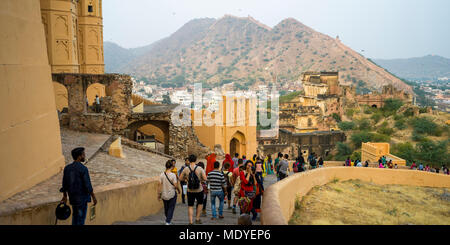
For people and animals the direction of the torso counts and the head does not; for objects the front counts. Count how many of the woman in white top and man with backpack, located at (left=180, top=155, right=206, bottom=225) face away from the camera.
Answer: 2

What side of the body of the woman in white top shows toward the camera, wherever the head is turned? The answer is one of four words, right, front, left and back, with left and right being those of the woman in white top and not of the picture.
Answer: back

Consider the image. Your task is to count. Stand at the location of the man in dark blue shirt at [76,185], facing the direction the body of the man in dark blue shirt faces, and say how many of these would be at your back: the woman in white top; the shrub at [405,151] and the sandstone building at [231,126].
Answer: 0

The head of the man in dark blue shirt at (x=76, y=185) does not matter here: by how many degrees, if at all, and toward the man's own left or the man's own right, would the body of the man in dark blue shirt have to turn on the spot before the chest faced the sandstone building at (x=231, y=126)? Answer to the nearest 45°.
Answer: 0° — they already face it

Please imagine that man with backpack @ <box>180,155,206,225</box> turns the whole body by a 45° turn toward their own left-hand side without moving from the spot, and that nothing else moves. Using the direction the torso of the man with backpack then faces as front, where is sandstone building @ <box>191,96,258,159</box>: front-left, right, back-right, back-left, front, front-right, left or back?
front-right

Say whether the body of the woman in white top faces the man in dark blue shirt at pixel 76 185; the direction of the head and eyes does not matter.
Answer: no

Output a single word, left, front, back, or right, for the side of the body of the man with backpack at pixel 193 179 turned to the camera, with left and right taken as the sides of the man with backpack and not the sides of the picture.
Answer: back

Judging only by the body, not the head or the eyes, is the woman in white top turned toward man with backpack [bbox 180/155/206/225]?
no

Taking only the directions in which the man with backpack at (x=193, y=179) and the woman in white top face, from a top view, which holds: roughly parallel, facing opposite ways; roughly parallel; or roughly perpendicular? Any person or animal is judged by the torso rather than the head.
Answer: roughly parallel

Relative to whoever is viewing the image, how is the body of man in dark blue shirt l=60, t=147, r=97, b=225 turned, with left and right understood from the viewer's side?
facing away from the viewer and to the right of the viewer

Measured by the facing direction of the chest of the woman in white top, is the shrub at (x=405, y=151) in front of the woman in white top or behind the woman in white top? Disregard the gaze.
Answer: in front

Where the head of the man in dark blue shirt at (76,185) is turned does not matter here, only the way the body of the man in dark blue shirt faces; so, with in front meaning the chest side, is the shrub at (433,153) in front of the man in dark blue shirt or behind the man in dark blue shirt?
in front
